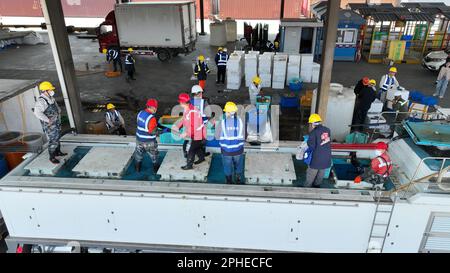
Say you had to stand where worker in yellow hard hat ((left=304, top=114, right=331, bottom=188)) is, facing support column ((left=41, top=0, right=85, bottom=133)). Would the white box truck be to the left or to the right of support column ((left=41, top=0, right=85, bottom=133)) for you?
right

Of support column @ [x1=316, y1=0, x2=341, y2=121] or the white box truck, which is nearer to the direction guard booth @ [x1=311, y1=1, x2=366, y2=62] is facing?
the support column

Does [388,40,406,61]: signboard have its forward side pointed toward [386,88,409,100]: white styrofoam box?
yes

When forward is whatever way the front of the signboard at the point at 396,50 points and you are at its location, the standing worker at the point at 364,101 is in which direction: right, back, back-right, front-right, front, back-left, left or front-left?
front

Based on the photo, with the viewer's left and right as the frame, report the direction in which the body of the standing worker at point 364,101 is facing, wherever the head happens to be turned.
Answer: facing away from the viewer and to the right of the viewer

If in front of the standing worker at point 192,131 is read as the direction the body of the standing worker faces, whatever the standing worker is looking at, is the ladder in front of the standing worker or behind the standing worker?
behind

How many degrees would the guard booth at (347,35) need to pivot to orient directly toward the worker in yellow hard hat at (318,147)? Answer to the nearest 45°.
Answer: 0° — it already faces them

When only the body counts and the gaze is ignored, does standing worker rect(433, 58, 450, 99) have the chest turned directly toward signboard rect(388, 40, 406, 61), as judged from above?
no

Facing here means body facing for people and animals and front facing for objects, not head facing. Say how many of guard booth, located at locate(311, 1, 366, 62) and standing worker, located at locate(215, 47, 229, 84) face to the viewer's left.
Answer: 0

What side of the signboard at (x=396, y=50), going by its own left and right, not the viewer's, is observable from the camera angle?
front

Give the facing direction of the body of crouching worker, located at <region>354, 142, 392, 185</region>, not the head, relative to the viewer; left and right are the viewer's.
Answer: facing to the left of the viewer

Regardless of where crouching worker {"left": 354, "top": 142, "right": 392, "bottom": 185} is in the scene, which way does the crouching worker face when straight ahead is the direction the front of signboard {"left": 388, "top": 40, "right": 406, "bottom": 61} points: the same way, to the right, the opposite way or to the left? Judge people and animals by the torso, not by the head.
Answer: to the right

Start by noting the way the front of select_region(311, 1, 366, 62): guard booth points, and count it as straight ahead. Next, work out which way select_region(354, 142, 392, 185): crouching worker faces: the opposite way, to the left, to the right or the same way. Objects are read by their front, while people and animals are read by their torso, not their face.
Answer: to the right

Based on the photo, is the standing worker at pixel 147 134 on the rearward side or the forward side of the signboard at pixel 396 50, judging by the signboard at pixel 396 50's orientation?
on the forward side

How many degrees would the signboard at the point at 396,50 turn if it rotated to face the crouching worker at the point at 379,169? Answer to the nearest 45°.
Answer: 0° — it already faces them
